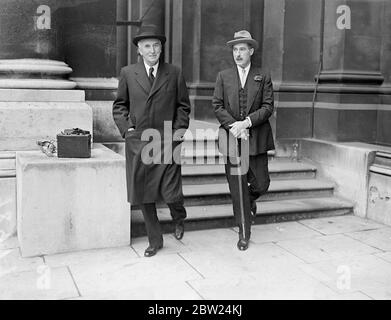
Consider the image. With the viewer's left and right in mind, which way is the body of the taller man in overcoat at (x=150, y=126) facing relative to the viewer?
facing the viewer

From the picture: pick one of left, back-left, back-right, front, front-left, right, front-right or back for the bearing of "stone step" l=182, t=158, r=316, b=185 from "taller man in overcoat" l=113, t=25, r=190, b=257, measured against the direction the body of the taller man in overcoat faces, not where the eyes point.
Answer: back-left

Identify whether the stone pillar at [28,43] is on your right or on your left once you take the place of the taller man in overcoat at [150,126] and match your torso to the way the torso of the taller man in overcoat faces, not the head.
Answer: on your right

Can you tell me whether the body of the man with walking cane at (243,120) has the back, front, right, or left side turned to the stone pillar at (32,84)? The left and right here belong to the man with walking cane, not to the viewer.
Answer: right

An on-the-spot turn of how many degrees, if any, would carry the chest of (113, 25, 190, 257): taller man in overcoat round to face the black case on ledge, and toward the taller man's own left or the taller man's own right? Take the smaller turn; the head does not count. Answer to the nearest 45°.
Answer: approximately 135° to the taller man's own right

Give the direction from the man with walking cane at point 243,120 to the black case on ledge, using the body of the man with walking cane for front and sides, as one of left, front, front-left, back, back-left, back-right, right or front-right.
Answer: right

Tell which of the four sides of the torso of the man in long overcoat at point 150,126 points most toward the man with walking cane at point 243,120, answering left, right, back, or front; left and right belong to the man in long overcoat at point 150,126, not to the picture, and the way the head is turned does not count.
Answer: left

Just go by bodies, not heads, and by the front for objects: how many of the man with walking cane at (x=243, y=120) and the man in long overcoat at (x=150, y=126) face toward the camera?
2

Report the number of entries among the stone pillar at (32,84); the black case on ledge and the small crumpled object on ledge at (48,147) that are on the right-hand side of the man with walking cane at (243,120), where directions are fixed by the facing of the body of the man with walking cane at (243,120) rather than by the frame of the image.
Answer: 3

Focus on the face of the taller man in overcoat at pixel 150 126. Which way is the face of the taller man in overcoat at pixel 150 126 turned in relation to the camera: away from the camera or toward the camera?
toward the camera

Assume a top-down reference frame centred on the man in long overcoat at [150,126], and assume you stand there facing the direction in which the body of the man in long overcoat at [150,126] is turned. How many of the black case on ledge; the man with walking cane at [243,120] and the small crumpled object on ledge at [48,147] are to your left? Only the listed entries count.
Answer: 1

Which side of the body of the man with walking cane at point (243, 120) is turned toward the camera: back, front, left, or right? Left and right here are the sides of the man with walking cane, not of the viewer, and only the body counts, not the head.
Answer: front

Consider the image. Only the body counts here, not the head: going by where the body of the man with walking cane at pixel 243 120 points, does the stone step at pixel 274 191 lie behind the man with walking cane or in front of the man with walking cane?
behind

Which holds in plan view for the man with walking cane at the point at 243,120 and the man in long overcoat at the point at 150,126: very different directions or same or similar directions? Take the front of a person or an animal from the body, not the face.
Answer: same or similar directions
